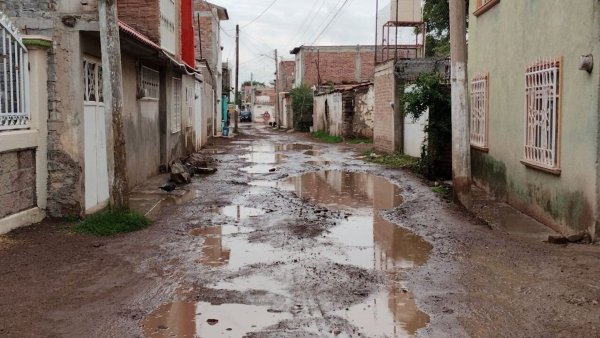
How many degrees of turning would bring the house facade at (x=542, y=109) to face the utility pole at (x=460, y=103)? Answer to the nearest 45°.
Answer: approximately 90° to its right

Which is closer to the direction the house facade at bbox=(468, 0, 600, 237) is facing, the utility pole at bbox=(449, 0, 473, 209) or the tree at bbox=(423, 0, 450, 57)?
the utility pole

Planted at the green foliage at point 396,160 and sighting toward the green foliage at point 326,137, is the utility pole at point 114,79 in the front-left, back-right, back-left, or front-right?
back-left

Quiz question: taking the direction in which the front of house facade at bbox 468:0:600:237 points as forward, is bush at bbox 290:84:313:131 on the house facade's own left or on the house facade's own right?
on the house facade's own right

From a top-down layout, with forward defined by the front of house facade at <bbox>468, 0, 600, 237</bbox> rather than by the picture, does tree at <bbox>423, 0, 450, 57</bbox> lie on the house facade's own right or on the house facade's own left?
on the house facade's own right

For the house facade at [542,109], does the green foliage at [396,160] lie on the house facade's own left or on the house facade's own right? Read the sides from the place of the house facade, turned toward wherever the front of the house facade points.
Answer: on the house facade's own right

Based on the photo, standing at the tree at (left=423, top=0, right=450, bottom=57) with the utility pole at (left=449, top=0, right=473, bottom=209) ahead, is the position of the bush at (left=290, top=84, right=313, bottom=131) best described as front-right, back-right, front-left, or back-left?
back-right

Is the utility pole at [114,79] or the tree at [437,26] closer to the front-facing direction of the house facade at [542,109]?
the utility pole

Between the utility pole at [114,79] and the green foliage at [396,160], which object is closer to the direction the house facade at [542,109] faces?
the utility pole

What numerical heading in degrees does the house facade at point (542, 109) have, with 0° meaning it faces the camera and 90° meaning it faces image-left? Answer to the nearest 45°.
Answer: approximately 45°

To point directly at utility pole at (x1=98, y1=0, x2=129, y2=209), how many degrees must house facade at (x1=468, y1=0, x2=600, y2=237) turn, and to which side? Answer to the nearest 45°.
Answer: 0° — it already faces it

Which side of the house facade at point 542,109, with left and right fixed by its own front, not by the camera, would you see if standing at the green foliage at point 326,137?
right
